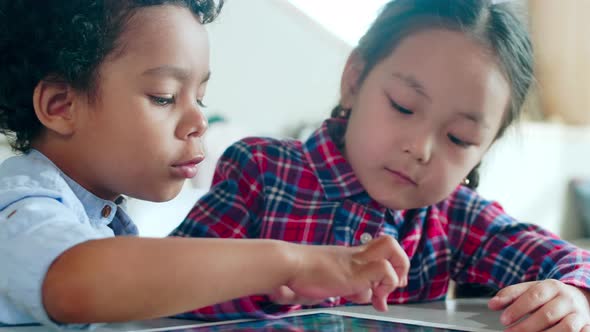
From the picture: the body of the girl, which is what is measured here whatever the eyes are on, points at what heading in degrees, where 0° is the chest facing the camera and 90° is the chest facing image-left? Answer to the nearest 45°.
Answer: approximately 0°
